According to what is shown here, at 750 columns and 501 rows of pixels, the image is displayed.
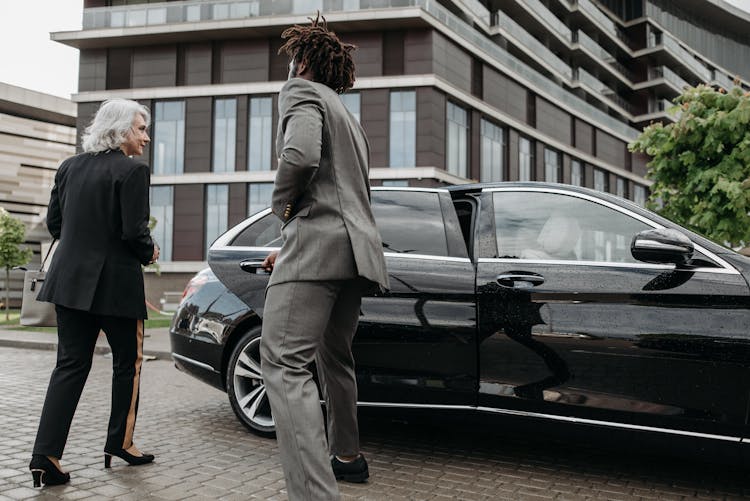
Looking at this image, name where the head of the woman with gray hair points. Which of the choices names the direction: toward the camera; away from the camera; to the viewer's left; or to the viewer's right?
to the viewer's right

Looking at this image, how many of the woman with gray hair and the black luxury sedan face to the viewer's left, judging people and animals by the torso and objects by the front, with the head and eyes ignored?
0

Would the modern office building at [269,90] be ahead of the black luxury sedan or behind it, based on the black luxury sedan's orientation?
behind

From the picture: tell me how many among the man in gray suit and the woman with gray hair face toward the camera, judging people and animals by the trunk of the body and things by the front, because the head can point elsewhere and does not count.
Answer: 0

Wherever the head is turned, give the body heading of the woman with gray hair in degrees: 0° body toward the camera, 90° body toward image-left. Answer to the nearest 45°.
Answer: approximately 225°

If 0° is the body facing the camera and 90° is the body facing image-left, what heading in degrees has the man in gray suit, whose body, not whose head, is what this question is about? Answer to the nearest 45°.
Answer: approximately 135°

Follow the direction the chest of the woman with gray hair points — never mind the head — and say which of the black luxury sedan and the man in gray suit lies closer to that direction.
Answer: the black luxury sedan

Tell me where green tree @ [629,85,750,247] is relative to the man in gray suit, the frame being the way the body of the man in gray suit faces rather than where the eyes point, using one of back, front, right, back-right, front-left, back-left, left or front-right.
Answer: right

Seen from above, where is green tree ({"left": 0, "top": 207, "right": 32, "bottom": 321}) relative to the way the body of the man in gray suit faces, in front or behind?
in front

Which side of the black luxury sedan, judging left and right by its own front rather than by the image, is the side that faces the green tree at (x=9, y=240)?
back

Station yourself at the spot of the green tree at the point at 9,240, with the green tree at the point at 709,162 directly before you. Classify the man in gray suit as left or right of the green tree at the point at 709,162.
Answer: right
